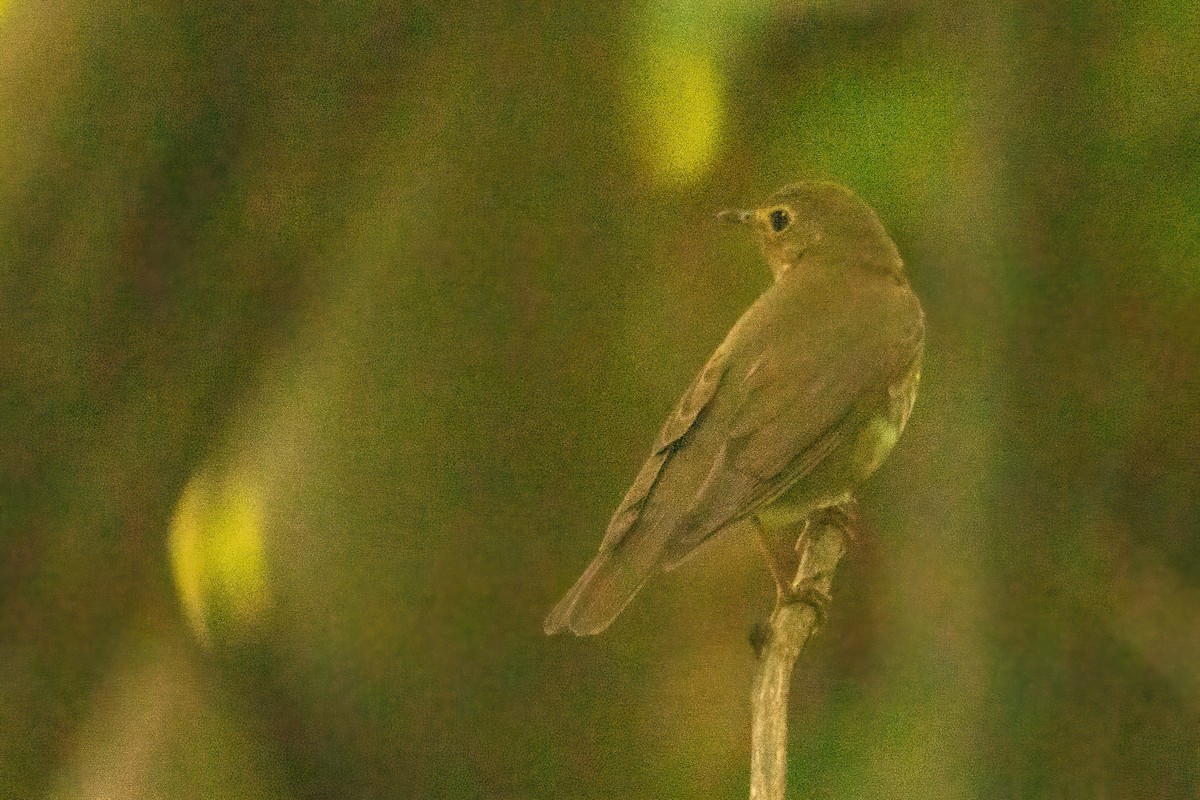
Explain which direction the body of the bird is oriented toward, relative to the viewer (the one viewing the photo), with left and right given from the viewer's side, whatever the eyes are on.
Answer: facing away from the viewer and to the right of the viewer
